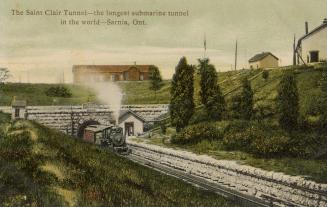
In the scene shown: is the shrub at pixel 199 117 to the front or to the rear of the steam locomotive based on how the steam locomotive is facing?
to the front

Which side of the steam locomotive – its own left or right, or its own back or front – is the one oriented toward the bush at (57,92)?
back

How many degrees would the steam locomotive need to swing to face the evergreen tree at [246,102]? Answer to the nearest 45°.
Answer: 0° — it already faces it

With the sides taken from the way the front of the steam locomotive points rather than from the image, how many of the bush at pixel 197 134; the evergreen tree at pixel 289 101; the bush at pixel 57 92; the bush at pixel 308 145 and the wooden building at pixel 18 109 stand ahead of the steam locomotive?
3

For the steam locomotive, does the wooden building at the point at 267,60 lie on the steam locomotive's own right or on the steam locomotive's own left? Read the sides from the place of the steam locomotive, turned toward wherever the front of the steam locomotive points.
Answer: on the steam locomotive's own left

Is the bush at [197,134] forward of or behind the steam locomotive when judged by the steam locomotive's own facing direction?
forward

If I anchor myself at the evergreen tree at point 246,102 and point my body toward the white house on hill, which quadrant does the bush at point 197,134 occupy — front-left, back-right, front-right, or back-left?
back-left

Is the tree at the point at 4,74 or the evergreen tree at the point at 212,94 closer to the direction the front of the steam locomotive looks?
the evergreen tree

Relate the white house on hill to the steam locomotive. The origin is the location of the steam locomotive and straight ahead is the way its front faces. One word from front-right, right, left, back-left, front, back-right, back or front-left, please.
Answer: front-left

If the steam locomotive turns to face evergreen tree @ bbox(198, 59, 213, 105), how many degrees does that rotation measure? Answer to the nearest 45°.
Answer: approximately 45° to its left

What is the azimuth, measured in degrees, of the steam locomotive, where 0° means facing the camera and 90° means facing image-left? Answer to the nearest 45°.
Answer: approximately 315°

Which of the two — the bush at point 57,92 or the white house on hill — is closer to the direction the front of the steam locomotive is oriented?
the white house on hill

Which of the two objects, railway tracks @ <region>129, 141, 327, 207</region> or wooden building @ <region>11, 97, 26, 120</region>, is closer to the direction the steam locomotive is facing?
the railway tracks

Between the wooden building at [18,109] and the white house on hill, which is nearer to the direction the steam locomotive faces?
the white house on hill
